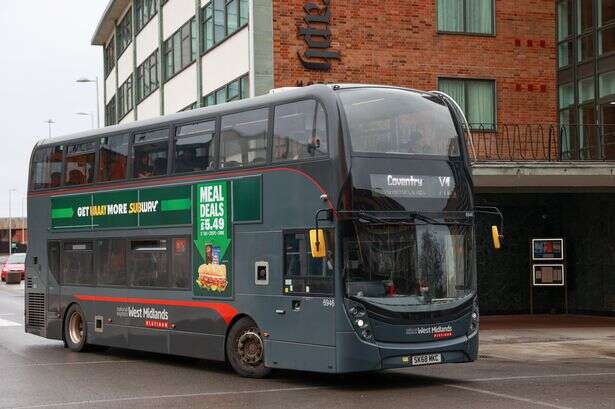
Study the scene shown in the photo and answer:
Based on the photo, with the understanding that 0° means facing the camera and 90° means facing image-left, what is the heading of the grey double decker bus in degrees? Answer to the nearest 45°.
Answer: approximately 315°

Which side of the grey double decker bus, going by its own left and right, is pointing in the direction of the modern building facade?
left
